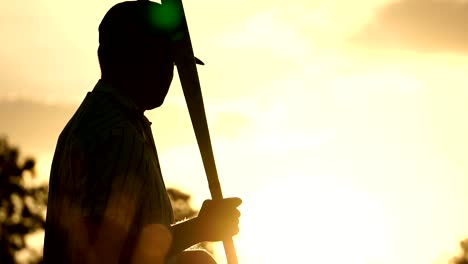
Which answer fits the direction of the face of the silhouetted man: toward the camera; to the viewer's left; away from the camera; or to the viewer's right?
to the viewer's right

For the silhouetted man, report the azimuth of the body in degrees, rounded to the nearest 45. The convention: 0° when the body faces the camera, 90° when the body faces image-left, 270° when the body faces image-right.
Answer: approximately 270°
